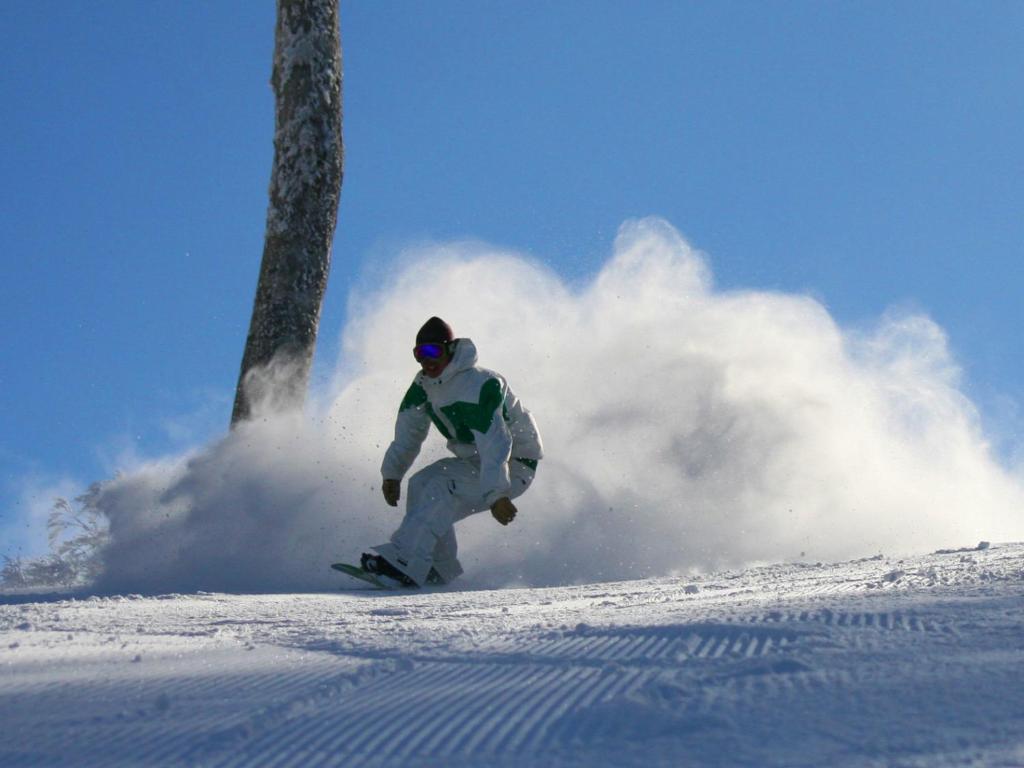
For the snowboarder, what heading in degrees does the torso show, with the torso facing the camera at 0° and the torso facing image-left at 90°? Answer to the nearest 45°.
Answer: approximately 45°
